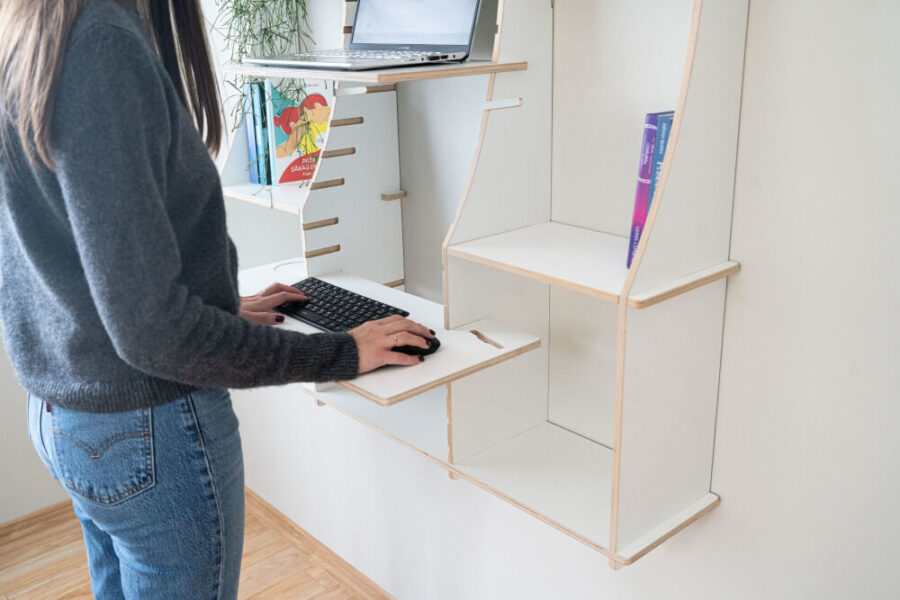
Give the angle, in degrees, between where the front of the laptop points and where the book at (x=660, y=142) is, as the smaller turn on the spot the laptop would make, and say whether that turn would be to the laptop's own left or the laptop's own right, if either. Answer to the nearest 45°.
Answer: approximately 90° to the laptop's own left

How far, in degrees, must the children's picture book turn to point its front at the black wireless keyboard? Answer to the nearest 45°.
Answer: approximately 45° to its right

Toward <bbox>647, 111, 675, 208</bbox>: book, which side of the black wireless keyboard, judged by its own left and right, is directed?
left

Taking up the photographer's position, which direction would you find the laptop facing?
facing the viewer and to the left of the viewer

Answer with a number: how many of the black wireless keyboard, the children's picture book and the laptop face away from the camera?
0

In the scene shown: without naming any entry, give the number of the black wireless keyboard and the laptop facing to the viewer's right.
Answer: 0

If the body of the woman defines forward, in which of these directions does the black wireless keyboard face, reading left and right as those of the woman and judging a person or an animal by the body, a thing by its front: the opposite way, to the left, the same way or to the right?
the opposite way

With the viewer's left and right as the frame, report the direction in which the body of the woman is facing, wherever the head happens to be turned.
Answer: facing away from the viewer and to the right of the viewer

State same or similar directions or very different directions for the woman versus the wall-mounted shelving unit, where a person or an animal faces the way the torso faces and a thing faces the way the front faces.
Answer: very different directions
